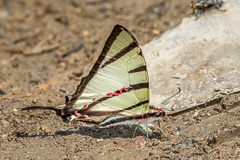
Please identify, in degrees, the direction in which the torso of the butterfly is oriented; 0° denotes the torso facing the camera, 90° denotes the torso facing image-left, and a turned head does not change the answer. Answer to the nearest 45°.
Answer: approximately 270°

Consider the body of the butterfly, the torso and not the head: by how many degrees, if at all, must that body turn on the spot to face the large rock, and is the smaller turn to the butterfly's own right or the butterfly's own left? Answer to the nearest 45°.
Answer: approximately 45° to the butterfly's own left
